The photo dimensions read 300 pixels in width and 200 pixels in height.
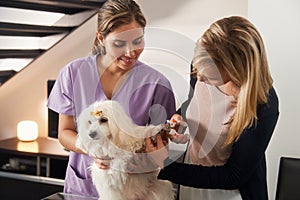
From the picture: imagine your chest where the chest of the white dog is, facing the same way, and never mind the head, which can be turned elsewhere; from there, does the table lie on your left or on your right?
on your right

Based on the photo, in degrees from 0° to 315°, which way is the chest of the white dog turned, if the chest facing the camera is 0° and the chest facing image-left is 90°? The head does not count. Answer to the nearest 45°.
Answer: approximately 45°

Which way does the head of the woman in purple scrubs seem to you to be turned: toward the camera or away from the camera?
toward the camera

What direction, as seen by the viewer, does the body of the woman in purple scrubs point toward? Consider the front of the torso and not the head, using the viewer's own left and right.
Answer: facing the viewer

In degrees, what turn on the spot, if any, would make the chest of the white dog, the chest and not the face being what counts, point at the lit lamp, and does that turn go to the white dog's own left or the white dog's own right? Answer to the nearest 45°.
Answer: approximately 135° to the white dog's own right
